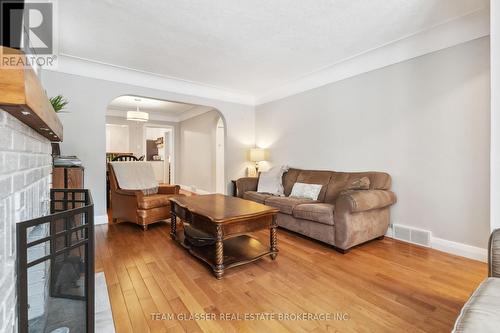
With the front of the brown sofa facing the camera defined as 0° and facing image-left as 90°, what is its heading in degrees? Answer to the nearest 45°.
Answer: approximately 45°

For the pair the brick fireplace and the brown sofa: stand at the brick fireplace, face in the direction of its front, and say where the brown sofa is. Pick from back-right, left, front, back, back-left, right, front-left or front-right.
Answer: front

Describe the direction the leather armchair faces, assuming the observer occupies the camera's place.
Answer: facing the viewer and to the right of the viewer

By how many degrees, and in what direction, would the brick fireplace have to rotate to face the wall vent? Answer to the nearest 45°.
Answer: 0° — it already faces it

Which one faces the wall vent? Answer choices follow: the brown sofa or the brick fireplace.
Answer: the brick fireplace

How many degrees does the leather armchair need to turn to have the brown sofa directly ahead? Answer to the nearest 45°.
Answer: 0° — it already faces it

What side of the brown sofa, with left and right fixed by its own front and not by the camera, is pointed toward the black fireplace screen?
front

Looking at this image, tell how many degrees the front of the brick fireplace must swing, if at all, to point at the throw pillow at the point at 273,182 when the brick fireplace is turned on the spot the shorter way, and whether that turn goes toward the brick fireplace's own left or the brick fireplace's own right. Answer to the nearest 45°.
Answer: approximately 45° to the brick fireplace's own left

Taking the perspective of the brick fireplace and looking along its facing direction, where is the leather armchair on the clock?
The leather armchair is roughly at 10 o'clock from the brick fireplace.

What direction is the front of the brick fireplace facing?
to the viewer's right

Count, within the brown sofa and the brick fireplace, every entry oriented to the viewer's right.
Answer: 1

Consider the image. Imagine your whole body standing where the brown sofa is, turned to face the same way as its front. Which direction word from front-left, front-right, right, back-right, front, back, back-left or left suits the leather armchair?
front-right

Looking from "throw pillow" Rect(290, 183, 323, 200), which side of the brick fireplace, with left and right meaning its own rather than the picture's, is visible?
front
